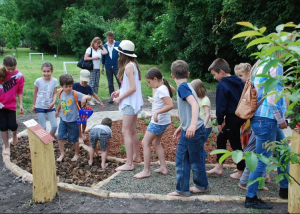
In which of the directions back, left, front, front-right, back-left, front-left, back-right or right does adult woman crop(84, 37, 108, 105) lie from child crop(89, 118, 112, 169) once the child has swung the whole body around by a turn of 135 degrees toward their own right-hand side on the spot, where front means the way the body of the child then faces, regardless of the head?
back

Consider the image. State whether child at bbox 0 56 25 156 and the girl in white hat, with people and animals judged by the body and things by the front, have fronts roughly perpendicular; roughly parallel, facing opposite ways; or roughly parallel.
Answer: roughly perpendicular

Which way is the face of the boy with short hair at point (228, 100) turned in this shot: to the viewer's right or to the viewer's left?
to the viewer's left

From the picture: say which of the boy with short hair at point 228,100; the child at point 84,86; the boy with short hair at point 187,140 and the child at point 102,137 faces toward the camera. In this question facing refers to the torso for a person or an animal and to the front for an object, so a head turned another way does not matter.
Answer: the child at point 84,86

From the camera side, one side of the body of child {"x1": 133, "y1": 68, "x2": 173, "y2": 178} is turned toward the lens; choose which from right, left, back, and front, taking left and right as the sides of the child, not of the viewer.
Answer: left

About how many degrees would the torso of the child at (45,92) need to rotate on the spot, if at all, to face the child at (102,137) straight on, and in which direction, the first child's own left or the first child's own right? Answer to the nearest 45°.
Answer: approximately 45° to the first child's own left

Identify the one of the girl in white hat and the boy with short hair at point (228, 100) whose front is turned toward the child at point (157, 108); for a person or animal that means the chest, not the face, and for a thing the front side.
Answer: the boy with short hair

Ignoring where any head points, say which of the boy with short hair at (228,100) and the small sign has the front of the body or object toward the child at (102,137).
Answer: the boy with short hair

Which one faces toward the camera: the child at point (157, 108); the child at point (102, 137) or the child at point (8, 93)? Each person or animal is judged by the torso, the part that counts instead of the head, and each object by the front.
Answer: the child at point (8, 93)
